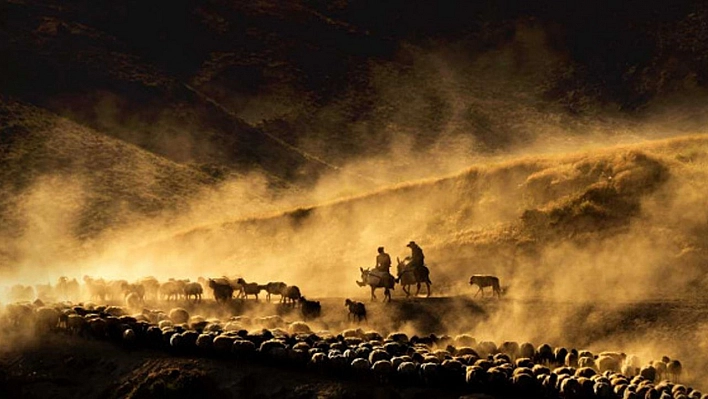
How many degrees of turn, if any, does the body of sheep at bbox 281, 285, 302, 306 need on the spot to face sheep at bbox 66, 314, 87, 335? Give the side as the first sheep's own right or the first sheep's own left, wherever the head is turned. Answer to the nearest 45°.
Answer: approximately 45° to the first sheep's own left

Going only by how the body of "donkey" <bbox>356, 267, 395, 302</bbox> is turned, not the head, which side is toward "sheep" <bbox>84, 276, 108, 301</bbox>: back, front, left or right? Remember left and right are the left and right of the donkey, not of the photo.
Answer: front

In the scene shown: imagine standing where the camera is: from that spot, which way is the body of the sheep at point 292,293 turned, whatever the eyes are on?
to the viewer's left

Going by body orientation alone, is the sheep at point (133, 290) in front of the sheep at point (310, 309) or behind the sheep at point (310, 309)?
in front

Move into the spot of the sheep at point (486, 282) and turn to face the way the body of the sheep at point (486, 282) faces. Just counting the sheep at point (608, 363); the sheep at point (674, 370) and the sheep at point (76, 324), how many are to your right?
0

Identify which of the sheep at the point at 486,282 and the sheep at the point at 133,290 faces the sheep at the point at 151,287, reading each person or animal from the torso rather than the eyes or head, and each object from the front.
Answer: the sheep at the point at 486,282

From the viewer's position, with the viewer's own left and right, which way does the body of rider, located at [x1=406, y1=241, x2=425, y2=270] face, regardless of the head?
facing to the left of the viewer

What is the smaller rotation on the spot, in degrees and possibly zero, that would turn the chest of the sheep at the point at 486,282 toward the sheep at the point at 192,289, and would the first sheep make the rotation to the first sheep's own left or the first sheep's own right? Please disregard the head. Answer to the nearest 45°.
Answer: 0° — it already faces it

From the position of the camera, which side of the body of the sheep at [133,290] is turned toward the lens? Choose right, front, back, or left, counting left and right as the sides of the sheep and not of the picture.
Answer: left

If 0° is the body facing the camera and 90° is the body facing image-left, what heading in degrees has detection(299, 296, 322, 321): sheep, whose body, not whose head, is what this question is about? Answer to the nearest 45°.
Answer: approximately 90°

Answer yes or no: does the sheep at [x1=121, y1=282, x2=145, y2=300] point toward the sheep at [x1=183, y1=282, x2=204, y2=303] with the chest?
no

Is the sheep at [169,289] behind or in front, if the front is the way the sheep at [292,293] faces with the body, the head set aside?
in front

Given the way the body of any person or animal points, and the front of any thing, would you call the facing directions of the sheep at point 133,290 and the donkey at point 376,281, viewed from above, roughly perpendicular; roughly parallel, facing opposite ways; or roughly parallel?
roughly parallel

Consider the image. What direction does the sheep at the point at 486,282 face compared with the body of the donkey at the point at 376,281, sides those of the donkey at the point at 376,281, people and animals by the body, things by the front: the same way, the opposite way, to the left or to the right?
the same way

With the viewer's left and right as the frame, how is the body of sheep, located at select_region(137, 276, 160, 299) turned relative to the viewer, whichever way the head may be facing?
facing to the left of the viewer

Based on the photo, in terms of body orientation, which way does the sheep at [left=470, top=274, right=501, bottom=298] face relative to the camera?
to the viewer's left

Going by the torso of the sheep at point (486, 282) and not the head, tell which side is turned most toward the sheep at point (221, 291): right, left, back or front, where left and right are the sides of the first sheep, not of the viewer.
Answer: front

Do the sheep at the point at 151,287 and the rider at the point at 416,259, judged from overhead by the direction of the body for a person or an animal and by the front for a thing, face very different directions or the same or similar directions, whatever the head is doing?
same or similar directions
